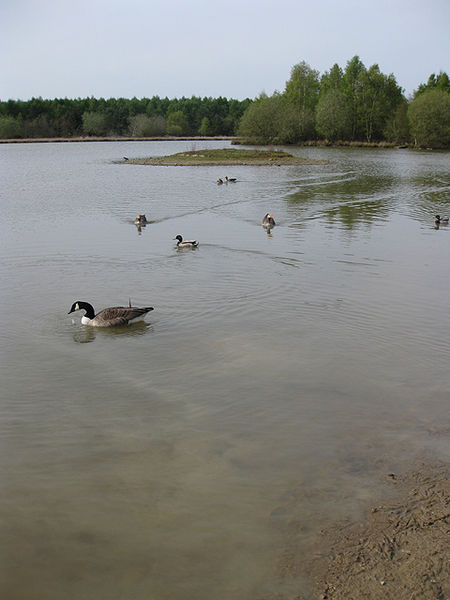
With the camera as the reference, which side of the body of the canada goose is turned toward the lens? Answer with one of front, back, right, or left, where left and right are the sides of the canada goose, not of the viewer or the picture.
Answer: left
